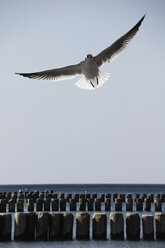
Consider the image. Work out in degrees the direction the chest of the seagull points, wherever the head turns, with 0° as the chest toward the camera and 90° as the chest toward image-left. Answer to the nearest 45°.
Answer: approximately 0°

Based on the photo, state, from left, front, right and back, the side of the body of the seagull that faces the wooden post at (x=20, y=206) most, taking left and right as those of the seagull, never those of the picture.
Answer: back
